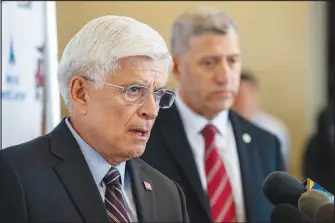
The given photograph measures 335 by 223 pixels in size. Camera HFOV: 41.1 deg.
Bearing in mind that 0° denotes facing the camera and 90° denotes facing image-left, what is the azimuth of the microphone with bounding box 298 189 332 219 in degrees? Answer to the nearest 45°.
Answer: approximately 90°

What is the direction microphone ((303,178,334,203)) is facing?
to the viewer's left

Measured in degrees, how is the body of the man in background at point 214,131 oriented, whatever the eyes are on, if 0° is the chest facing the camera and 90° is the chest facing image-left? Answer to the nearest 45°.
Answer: approximately 315°

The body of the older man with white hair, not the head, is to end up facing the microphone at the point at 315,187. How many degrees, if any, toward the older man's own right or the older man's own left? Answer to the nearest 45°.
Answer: approximately 45° to the older man's own left

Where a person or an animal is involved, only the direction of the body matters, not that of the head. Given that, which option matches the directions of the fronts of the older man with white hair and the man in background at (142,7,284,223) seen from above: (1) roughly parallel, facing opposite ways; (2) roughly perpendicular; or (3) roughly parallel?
roughly parallel

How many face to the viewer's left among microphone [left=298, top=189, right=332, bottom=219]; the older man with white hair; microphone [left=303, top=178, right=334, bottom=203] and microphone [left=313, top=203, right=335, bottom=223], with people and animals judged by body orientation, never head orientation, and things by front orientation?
3

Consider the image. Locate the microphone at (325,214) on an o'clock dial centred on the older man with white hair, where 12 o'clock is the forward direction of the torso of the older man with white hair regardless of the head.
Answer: The microphone is roughly at 12 o'clock from the older man with white hair.

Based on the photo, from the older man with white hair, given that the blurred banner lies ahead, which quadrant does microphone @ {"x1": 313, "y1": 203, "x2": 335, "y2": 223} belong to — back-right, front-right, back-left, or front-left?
back-right

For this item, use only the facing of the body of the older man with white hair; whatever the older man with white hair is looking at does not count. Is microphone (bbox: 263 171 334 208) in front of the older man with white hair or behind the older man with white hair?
in front

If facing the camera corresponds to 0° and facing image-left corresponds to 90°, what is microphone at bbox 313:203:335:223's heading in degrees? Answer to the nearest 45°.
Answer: approximately 90°

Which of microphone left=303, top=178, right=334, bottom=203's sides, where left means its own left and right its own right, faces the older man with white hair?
front
